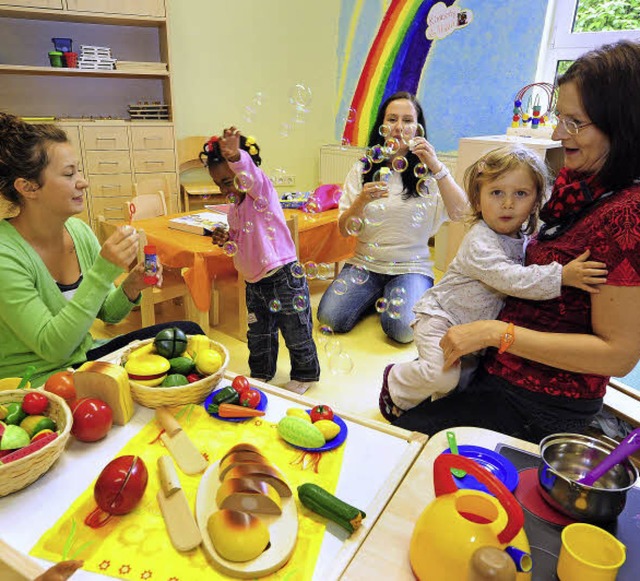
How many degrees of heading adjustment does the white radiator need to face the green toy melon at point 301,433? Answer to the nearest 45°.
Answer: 0° — it already faces it

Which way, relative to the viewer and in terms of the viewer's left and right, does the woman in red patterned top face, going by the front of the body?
facing to the left of the viewer

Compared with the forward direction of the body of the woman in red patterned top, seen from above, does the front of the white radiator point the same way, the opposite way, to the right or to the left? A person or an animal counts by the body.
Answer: to the left

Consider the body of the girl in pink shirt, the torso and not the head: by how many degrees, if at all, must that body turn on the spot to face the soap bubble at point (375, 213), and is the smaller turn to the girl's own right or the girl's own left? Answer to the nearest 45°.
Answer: approximately 180°

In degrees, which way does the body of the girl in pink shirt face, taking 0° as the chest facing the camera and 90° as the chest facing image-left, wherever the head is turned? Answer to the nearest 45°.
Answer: approximately 45°

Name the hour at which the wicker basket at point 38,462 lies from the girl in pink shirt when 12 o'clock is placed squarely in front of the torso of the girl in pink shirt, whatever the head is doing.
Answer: The wicker basket is roughly at 11 o'clock from the girl in pink shirt.

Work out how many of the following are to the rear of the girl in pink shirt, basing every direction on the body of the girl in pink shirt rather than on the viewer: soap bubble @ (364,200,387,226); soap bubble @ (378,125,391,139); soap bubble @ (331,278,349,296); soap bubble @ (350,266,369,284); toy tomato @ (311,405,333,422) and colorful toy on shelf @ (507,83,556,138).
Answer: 5
